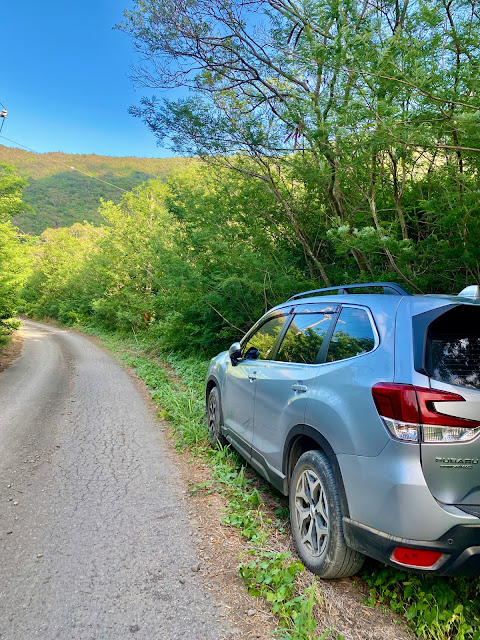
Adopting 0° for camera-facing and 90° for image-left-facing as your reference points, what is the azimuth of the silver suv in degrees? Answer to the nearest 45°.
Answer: approximately 135°
